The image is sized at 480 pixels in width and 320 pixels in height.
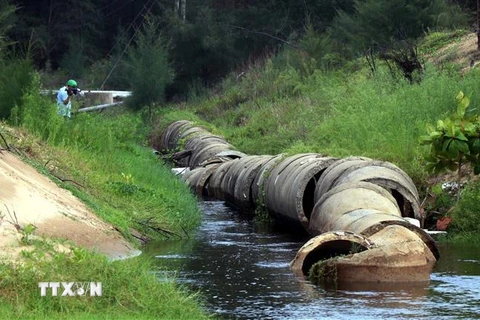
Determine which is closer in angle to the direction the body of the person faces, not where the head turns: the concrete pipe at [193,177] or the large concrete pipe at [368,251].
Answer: the concrete pipe

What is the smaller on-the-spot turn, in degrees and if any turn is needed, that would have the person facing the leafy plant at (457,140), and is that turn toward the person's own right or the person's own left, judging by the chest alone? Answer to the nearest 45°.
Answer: approximately 45° to the person's own right

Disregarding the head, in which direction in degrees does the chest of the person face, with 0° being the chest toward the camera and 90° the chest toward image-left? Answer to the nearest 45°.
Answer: approximately 270°

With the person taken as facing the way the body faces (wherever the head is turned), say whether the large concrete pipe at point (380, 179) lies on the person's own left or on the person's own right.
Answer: on the person's own right

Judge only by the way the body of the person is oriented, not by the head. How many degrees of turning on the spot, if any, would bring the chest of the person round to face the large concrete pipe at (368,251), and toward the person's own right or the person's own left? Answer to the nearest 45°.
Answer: approximately 90° to the person's own right

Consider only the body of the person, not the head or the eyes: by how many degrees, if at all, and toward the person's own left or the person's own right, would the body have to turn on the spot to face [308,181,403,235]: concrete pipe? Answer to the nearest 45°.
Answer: approximately 45° to the person's own right

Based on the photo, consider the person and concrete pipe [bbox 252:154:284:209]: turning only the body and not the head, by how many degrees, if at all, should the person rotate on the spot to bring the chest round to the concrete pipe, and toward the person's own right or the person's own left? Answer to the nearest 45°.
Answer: approximately 45° to the person's own right

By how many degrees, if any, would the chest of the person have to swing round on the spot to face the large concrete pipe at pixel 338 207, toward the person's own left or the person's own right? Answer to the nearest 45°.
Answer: approximately 45° to the person's own right
